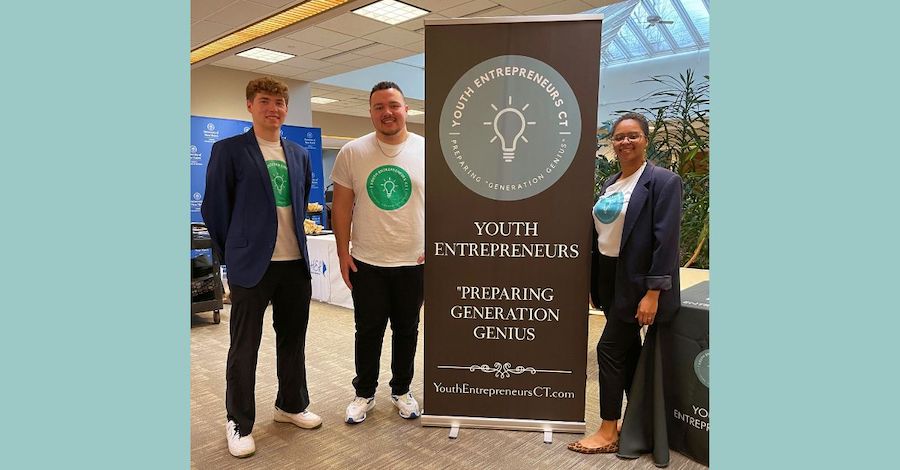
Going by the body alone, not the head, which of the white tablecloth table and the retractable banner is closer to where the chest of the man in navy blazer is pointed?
the retractable banner

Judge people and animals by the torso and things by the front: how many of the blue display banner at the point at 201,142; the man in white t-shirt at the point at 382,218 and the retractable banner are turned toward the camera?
3

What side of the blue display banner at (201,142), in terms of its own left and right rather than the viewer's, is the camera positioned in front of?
front

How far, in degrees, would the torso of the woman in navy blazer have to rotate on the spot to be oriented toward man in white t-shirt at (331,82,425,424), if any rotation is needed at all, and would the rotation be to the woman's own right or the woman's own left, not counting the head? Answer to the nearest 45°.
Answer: approximately 45° to the woman's own right

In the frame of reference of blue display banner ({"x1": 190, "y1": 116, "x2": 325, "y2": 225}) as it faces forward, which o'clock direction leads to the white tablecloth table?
The white tablecloth table is roughly at 11 o'clock from the blue display banner.

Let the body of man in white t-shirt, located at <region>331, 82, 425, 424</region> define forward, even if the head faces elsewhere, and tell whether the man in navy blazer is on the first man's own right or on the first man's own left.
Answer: on the first man's own right

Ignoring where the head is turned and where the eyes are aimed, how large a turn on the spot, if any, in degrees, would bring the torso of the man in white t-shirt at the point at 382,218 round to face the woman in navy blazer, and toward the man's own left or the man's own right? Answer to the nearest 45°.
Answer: approximately 45° to the man's own left

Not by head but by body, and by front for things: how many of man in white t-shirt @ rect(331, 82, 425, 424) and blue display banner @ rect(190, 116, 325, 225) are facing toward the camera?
2

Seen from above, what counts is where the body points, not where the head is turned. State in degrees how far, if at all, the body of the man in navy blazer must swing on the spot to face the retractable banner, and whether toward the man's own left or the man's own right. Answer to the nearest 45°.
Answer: approximately 45° to the man's own left

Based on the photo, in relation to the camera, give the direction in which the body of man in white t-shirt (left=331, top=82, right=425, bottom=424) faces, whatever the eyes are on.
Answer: toward the camera

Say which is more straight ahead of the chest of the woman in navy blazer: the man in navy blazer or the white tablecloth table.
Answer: the man in navy blazer

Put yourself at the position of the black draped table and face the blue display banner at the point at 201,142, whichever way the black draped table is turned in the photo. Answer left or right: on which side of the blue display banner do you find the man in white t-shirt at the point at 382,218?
left

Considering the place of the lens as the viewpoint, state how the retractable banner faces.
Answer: facing the viewer
